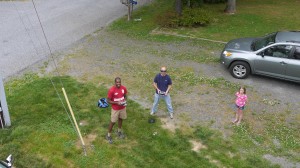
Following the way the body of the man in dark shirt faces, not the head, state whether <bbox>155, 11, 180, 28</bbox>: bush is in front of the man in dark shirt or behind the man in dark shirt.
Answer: behind

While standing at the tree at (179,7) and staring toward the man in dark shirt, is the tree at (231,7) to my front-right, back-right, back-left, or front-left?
back-left

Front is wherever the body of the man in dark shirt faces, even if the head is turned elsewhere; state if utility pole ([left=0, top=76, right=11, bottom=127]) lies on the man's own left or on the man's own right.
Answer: on the man's own right

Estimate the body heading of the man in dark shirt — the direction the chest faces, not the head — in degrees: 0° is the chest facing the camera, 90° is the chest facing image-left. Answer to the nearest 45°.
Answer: approximately 0°

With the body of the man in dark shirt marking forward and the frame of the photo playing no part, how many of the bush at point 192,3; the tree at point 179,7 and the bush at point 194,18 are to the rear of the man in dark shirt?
3

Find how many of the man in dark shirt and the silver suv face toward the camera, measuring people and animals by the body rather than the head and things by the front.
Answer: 1

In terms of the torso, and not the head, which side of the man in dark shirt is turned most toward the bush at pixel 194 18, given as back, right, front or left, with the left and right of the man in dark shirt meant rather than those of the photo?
back

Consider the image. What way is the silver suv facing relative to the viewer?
to the viewer's left

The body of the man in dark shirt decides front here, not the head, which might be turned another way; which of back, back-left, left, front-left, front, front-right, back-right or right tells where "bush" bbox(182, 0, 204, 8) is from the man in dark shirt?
back

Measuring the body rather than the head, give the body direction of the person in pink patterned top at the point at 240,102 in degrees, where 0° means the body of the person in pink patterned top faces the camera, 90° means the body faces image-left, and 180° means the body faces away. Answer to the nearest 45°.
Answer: approximately 45°
